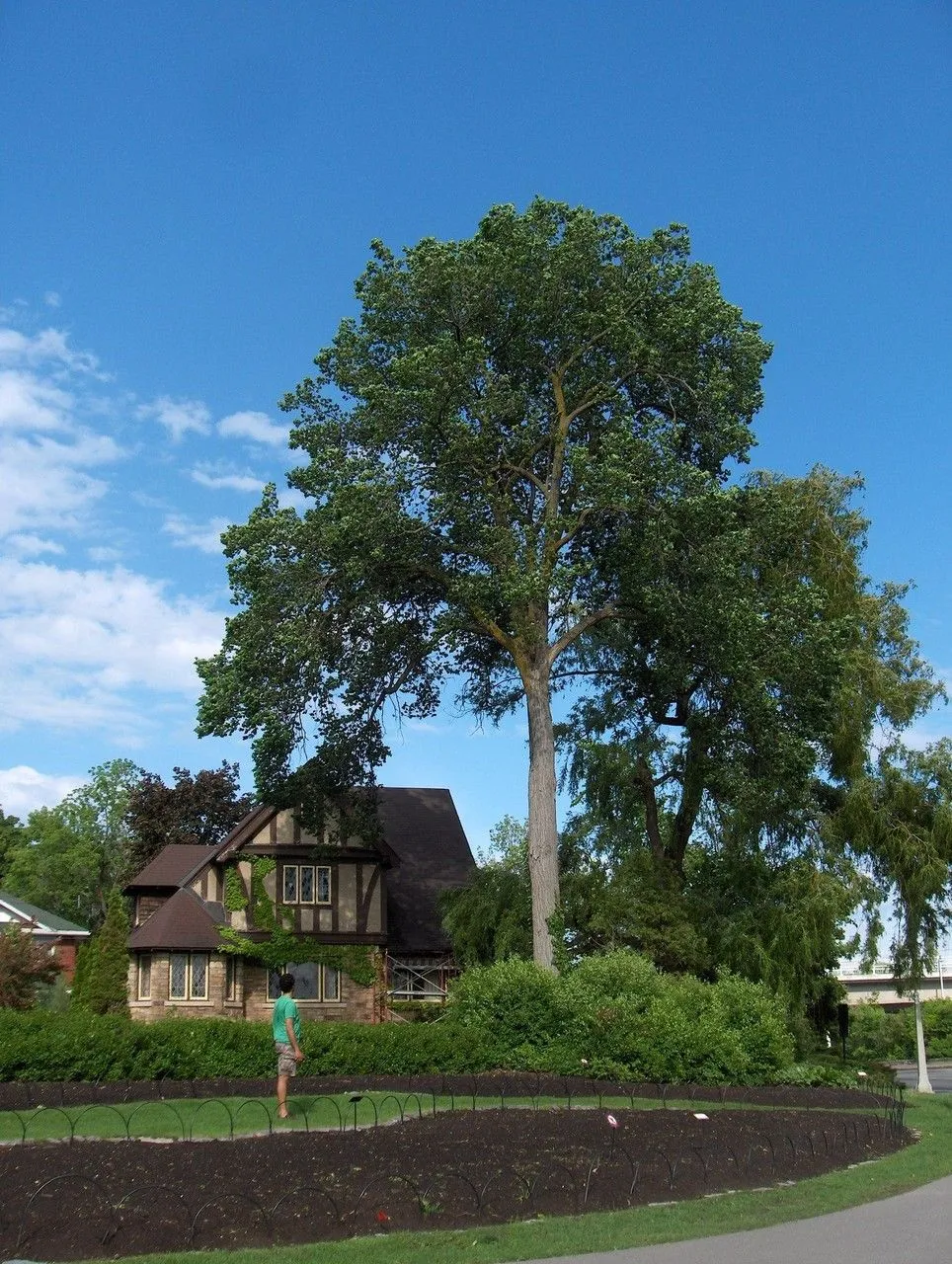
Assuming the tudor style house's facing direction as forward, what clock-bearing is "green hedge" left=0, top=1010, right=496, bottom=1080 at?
The green hedge is roughly at 12 o'clock from the tudor style house.

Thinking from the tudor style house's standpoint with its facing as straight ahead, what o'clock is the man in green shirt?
The man in green shirt is roughly at 12 o'clock from the tudor style house.

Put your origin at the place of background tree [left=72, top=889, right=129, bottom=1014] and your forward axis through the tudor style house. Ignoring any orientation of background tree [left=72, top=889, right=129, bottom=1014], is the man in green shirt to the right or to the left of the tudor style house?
right

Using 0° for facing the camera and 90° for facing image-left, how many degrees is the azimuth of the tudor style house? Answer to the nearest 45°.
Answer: approximately 0°

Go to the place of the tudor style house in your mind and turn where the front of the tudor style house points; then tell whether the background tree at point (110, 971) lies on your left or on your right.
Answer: on your right
